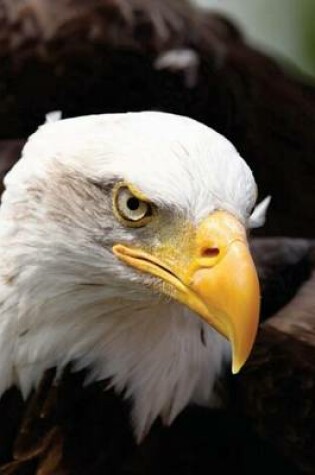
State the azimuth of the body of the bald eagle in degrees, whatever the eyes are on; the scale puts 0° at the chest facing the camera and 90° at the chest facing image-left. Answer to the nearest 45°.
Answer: approximately 315°
